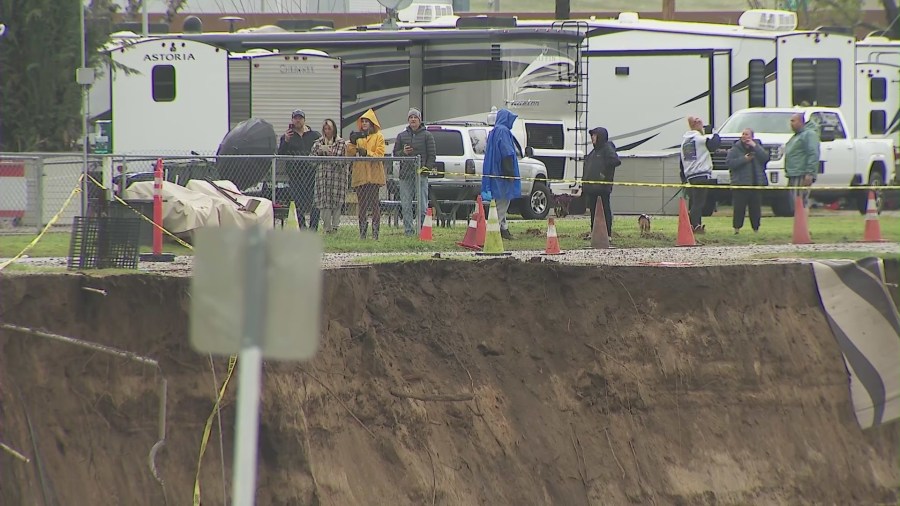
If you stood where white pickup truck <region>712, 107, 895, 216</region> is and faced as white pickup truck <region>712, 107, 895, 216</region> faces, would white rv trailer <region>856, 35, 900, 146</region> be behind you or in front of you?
behind

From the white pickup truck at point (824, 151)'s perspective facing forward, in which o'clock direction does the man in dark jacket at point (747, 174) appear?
The man in dark jacket is roughly at 11 o'clock from the white pickup truck.

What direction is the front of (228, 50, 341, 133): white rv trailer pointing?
away from the camera

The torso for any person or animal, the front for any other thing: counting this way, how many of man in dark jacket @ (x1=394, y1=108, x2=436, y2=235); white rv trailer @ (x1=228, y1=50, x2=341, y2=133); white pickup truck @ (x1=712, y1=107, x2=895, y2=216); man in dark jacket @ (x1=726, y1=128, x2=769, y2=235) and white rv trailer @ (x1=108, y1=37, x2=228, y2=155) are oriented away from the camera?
2

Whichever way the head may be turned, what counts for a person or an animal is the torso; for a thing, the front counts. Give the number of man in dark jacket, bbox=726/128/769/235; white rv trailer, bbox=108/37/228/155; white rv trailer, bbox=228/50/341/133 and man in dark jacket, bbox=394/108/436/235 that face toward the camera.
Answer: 2

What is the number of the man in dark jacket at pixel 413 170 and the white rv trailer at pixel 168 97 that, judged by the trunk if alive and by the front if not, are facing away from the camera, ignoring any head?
1

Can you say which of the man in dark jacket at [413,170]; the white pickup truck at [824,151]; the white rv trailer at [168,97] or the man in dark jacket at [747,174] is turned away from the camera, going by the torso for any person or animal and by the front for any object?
the white rv trailer

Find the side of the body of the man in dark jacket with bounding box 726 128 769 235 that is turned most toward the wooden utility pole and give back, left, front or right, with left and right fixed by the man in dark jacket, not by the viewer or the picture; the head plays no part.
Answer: back

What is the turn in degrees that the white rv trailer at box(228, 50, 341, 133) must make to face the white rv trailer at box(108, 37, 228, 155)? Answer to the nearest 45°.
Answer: approximately 90° to its left

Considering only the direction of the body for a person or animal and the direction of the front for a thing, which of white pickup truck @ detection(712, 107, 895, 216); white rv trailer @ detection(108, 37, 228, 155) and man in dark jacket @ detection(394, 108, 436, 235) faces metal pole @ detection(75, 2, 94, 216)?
the white pickup truck

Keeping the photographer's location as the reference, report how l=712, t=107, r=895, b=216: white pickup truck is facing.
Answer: facing the viewer and to the left of the viewer

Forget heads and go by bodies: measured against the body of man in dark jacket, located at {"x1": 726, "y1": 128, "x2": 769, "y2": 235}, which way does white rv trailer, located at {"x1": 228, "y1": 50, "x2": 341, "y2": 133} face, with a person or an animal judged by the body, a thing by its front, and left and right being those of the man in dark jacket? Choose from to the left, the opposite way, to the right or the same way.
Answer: the opposite way

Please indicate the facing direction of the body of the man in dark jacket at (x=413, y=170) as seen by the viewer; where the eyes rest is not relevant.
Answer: toward the camera

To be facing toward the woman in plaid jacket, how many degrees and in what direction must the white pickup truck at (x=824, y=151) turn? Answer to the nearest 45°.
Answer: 0° — it already faces them

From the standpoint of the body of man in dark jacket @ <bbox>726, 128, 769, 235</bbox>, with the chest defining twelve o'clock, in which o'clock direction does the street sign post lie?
The street sign post is roughly at 12 o'clock from the man in dark jacket.
